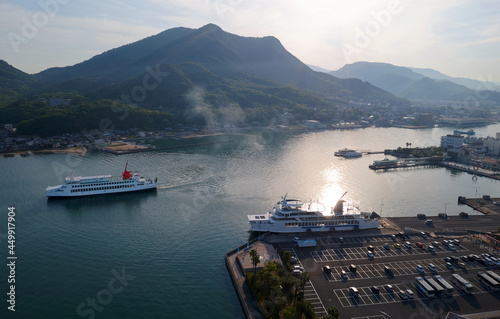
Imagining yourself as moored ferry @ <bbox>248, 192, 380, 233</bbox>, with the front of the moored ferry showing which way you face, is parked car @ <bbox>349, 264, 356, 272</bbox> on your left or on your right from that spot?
on your left

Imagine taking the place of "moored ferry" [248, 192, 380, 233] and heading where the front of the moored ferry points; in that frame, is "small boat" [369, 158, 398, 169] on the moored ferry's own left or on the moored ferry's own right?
on the moored ferry's own right

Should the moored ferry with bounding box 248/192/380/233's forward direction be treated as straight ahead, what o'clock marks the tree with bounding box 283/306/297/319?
The tree is roughly at 9 o'clock from the moored ferry.

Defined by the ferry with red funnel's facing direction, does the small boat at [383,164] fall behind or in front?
behind

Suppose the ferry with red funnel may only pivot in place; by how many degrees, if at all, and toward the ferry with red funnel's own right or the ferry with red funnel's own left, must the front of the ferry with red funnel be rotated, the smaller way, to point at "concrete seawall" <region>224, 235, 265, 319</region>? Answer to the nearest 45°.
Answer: approximately 90° to the ferry with red funnel's own left

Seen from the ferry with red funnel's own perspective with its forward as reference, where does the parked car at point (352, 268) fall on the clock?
The parked car is roughly at 8 o'clock from the ferry with red funnel.

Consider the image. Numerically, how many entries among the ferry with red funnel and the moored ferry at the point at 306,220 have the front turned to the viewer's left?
2

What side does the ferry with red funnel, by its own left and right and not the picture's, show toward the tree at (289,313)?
left

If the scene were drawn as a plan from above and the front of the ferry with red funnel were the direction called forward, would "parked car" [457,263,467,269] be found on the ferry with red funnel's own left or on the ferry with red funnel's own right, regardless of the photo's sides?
on the ferry with red funnel's own left

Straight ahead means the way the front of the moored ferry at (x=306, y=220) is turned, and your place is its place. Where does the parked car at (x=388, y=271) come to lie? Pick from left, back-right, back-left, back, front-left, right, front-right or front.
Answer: back-left

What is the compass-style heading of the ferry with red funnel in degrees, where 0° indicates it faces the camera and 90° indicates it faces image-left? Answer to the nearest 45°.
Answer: approximately 90°

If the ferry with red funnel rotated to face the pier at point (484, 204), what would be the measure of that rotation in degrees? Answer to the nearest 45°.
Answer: approximately 135° to its left

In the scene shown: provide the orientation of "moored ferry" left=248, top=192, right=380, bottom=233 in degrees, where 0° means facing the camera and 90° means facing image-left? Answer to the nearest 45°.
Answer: approximately 90°
